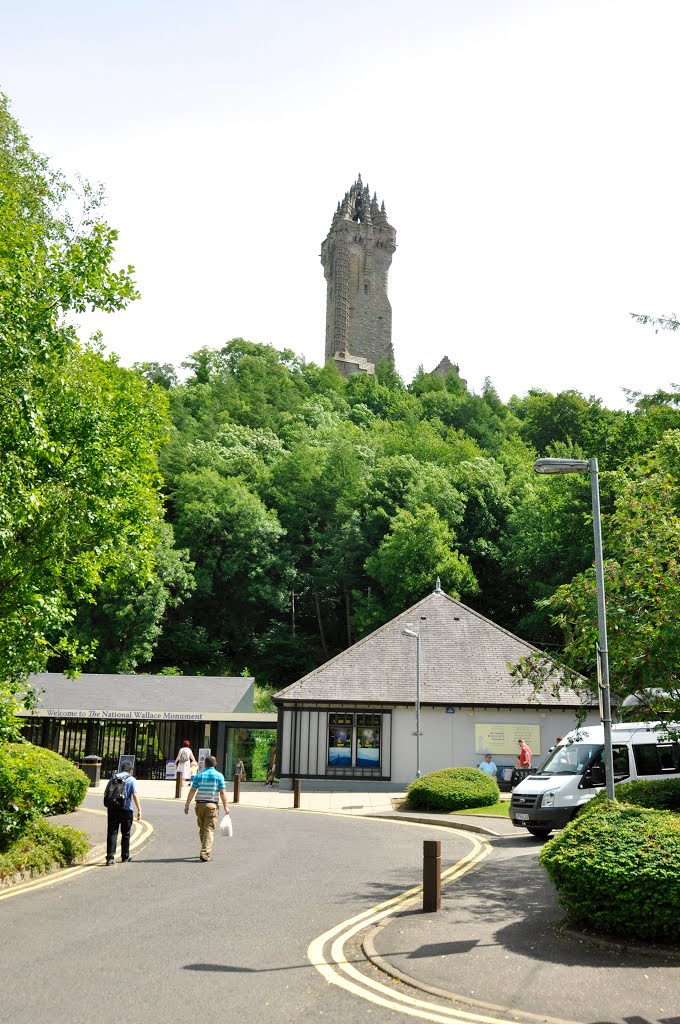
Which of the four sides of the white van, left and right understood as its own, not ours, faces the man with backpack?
front

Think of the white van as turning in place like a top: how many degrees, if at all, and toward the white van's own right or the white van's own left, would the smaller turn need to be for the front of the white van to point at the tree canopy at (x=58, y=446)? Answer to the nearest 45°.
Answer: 0° — it already faces it

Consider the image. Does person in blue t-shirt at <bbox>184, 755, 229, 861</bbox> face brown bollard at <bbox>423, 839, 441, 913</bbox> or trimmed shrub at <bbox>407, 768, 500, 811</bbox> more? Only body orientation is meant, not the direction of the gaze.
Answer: the trimmed shrub

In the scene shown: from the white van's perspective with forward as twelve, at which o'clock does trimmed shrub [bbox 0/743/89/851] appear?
The trimmed shrub is roughly at 12 o'clock from the white van.

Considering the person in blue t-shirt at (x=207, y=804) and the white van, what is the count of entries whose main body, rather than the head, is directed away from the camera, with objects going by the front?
1

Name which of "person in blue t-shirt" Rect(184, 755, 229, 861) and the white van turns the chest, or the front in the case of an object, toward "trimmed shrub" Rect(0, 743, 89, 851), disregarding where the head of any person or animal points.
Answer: the white van

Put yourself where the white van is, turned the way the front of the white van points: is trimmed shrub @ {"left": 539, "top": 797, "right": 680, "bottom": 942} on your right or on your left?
on your left

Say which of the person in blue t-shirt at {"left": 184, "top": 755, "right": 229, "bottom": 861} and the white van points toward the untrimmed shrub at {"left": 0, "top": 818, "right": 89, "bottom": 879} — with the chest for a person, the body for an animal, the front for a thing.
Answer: the white van

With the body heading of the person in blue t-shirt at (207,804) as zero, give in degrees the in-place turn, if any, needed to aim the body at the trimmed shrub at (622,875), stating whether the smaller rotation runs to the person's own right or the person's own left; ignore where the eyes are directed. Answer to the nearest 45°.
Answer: approximately 135° to the person's own right

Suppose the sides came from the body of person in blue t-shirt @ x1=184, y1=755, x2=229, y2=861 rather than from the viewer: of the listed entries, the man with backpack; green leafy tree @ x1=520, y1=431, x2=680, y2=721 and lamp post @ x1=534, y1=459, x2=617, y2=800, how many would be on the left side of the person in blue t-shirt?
1

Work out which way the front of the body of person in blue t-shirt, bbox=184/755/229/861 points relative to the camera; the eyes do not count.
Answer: away from the camera

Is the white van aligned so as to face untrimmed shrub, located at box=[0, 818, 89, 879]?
yes

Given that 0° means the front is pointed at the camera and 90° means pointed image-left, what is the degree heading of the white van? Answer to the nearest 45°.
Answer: approximately 45°

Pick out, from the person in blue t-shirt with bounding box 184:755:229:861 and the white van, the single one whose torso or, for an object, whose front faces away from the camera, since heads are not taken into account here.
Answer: the person in blue t-shirt
